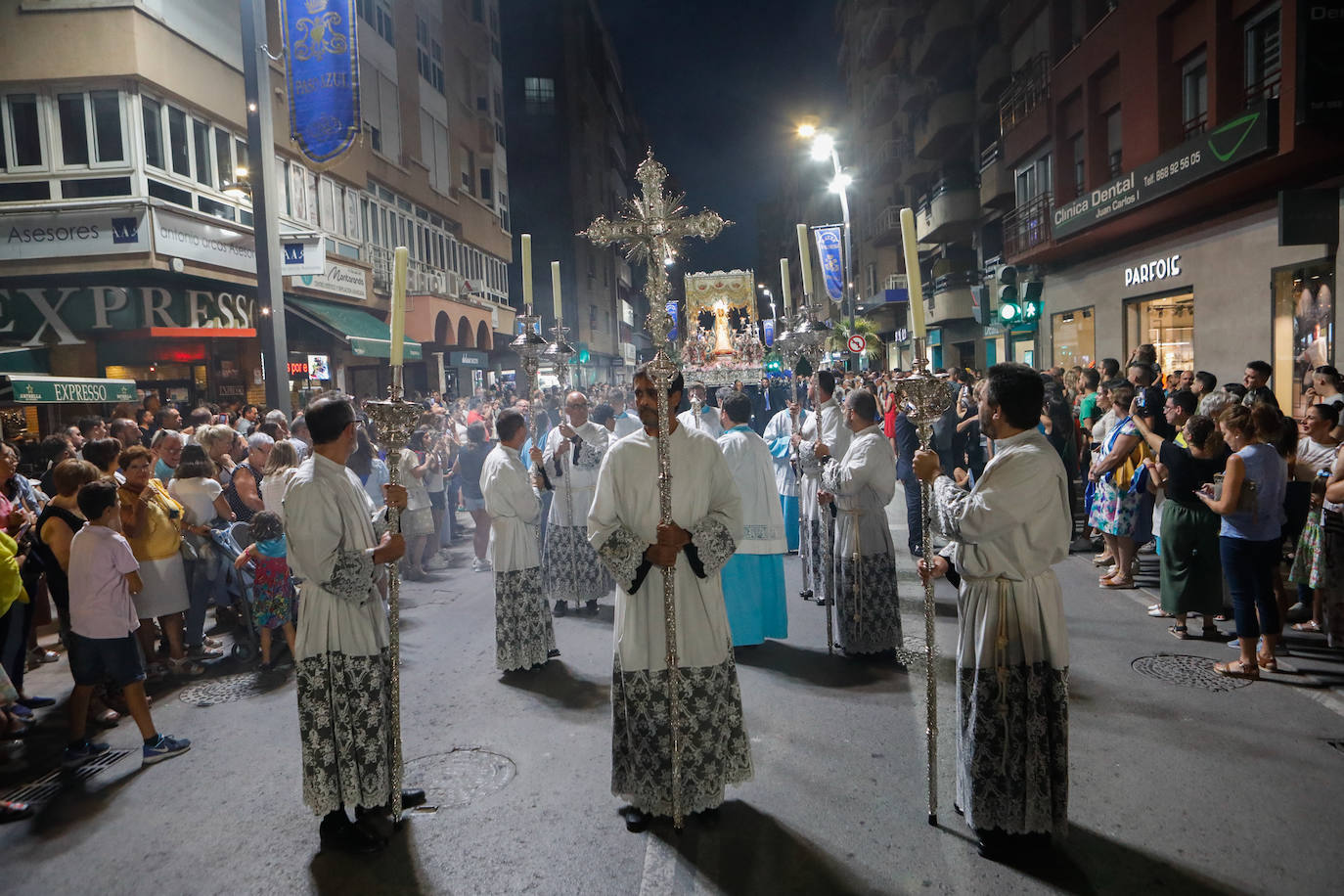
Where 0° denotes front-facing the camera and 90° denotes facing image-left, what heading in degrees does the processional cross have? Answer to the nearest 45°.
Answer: approximately 0°

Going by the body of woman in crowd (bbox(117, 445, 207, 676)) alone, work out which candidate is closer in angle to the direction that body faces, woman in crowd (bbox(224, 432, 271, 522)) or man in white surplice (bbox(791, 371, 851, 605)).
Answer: the man in white surplice

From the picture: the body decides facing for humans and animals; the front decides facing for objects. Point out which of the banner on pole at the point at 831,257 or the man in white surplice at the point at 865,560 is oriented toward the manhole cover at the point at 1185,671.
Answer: the banner on pole

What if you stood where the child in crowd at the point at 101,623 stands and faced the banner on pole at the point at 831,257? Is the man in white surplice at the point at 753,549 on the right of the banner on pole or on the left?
right

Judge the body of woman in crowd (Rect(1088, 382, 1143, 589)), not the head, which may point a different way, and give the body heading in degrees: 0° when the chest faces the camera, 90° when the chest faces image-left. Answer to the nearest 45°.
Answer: approximately 90°

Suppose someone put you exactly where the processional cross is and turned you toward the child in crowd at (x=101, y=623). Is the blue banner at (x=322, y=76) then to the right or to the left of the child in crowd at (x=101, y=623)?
right

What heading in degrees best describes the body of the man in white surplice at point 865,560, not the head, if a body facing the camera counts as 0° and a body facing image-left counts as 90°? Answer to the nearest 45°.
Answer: approximately 90°

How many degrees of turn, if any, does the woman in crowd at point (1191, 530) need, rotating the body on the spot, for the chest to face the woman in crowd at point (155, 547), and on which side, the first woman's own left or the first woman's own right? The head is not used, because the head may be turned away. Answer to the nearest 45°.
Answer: approximately 90° to the first woman's own left

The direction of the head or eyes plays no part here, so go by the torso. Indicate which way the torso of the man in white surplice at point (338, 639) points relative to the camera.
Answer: to the viewer's right

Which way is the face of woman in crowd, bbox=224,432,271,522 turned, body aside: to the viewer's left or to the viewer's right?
to the viewer's right

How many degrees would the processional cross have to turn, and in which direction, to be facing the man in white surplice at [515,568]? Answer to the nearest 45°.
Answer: approximately 135° to its right

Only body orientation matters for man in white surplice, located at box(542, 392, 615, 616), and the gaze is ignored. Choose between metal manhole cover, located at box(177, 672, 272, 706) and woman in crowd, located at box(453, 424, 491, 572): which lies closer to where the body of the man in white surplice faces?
the metal manhole cover

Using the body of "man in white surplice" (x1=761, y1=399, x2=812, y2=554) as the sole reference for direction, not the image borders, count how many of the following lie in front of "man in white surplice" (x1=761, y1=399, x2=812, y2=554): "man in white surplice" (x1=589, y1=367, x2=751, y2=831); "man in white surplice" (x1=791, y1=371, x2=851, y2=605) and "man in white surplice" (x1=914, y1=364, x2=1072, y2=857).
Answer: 3

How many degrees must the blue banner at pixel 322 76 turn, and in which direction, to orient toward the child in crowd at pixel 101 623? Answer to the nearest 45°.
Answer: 0° — it already faces them

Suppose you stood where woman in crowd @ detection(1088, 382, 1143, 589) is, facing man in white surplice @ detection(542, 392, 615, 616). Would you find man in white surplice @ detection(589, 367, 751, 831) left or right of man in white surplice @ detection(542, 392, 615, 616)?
left
